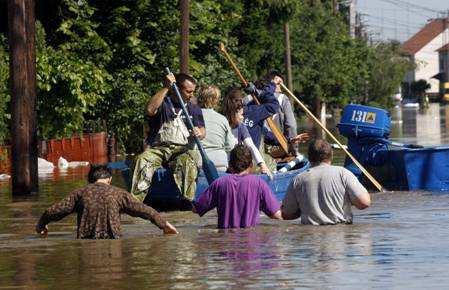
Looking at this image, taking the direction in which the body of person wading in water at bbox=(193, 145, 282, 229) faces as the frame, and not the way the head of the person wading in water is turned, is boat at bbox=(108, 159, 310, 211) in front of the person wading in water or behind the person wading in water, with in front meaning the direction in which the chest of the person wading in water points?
in front

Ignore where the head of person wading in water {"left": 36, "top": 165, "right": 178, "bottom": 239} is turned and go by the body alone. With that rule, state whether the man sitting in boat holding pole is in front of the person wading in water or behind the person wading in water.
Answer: in front

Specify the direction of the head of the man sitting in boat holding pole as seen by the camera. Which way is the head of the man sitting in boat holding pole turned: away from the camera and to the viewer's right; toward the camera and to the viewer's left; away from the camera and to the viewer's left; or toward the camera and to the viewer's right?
toward the camera and to the viewer's right

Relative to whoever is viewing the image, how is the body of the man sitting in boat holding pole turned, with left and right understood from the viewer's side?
facing the viewer

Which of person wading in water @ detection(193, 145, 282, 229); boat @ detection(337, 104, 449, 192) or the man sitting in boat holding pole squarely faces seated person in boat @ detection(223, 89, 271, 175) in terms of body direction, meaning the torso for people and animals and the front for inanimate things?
the person wading in water

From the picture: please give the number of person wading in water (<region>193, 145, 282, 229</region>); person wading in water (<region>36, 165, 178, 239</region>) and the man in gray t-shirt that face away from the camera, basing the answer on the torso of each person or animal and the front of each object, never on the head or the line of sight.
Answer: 3

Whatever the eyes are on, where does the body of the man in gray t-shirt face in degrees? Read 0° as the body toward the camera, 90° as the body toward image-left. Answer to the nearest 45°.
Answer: approximately 180°

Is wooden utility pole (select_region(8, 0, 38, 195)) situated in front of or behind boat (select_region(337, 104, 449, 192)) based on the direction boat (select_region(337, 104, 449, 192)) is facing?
behind

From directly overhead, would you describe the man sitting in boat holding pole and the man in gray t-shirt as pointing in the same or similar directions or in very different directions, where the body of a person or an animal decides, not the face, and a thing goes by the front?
very different directions

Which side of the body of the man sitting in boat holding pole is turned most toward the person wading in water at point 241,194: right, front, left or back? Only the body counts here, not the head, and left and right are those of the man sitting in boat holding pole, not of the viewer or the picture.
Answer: front

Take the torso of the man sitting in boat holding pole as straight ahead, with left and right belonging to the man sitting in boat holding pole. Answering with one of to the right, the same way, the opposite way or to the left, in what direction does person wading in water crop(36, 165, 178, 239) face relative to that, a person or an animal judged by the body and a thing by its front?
the opposite way

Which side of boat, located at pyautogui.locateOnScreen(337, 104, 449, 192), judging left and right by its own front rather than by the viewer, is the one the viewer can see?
right

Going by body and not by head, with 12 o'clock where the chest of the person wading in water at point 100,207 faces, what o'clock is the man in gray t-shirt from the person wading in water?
The man in gray t-shirt is roughly at 3 o'clock from the person wading in water.

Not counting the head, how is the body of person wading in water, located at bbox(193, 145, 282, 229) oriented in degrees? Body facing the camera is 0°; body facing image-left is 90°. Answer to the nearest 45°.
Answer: approximately 180°

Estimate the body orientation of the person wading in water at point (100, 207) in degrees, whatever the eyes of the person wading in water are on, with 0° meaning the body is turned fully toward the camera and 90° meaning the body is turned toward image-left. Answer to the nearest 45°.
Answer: approximately 180°
